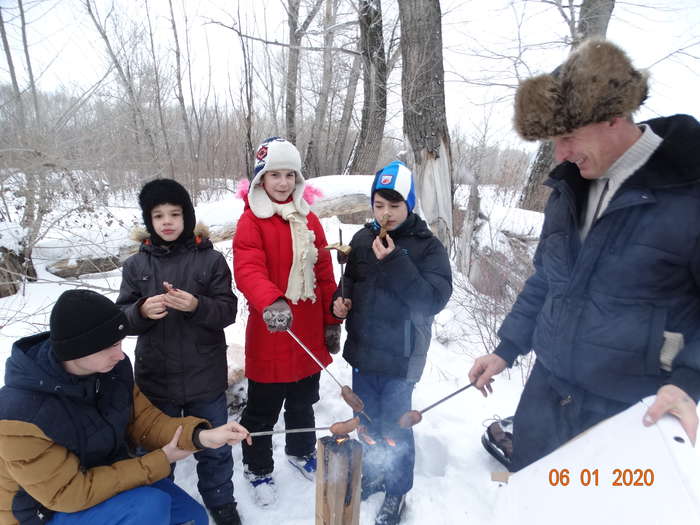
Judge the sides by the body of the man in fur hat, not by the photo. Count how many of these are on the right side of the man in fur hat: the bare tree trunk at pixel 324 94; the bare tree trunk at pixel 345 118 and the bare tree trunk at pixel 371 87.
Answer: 3

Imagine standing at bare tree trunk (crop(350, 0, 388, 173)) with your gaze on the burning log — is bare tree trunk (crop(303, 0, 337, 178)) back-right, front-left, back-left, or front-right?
back-right

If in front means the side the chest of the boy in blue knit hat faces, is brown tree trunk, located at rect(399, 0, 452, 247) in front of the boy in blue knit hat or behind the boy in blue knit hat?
behind

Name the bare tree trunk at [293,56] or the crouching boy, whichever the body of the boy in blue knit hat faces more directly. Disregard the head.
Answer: the crouching boy

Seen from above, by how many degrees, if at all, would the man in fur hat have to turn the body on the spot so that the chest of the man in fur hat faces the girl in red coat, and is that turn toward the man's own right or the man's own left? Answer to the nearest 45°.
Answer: approximately 45° to the man's own right

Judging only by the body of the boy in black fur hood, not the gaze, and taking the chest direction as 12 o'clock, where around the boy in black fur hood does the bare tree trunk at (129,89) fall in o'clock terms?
The bare tree trunk is roughly at 6 o'clock from the boy in black fur hood.

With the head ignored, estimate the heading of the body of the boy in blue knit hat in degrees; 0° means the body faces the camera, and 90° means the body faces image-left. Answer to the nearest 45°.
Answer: approximately 45°

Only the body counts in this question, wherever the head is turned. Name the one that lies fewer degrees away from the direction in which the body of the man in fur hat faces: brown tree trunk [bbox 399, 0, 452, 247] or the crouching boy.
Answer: the crouching boy

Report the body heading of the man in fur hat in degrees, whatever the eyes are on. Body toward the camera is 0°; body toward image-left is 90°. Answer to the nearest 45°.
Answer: approximately 45°

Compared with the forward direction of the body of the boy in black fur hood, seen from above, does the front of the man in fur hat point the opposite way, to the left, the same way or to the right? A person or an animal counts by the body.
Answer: to the right

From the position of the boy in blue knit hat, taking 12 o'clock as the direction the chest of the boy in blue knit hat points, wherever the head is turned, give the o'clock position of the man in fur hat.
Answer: The man in fur hat is roughly at 9 o'clock from the boy in blue knit hat.

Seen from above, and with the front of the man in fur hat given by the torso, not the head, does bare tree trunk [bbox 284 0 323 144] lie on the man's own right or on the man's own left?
on the man's own right
